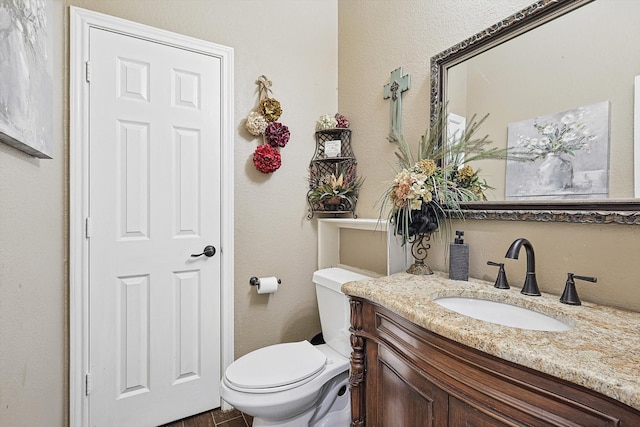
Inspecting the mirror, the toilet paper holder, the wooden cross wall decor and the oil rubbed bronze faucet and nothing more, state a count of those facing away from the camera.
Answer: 0

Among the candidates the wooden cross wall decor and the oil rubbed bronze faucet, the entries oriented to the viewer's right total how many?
0

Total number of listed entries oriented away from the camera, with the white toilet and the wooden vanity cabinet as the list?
0

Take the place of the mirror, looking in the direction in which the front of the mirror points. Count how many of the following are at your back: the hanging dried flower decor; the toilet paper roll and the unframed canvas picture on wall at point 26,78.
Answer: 0

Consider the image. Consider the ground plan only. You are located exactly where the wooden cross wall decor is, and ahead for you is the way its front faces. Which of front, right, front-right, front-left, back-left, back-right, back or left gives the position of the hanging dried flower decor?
front-right

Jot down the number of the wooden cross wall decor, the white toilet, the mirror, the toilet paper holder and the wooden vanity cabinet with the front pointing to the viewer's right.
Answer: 0

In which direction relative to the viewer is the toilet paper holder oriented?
toward the camera

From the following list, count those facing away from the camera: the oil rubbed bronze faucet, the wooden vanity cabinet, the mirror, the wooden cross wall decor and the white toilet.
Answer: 0

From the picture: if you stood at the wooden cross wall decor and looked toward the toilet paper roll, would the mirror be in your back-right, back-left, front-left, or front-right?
back-left

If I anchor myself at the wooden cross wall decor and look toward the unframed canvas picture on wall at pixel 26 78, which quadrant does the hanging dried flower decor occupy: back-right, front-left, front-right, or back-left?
front-right

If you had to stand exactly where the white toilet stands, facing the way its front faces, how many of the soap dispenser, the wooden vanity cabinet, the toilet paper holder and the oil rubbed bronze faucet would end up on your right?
1

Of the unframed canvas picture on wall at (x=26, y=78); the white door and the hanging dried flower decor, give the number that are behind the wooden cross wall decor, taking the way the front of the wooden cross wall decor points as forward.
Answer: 0
